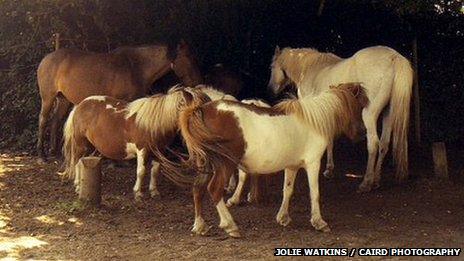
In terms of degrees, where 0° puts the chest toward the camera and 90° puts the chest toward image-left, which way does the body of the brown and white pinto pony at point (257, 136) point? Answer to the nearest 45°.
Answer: approximately 270°

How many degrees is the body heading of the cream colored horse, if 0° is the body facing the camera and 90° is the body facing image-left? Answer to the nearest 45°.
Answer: approximately 135°

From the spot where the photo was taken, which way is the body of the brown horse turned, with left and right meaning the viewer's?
facing to the right of the viewer

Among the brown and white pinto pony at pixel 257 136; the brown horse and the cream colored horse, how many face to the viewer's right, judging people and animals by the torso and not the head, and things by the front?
2

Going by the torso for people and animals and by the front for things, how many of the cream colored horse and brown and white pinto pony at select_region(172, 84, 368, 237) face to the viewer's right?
1

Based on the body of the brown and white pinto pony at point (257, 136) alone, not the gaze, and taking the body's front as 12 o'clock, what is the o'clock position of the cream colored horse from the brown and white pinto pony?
The cream colored horse is roughly at 10 o'clock from the brown and white pinto pony.

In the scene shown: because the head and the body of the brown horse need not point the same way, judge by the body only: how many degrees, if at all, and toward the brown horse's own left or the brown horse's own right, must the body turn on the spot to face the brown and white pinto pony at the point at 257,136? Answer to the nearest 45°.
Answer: approximately 90° to the brown horse's own right

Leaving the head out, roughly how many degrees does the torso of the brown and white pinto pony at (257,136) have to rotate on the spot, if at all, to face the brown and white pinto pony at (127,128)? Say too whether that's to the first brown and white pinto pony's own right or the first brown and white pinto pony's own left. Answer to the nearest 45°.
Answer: approximately 135° to the first brown and white pinto pony's own left

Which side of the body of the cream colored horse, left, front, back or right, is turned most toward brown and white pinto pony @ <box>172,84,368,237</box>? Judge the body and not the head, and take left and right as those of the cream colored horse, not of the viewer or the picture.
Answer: left

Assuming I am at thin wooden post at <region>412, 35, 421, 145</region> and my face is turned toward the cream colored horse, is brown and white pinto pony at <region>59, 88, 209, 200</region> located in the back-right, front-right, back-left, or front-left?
front-right

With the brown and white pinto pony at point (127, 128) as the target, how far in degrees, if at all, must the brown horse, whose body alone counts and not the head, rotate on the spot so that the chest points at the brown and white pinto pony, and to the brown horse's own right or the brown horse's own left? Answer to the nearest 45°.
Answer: approximately 90° to the brown horse's own right

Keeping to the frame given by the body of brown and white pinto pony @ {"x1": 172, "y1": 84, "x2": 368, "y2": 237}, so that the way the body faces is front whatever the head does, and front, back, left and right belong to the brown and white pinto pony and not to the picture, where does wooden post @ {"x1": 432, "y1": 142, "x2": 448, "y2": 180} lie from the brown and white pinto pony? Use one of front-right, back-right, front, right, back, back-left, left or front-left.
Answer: front-left

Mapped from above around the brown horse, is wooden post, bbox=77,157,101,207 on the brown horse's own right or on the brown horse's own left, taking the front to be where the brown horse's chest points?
on the brown horse's own right

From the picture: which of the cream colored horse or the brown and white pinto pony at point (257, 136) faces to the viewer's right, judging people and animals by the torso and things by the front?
the brown and white pinto pony
